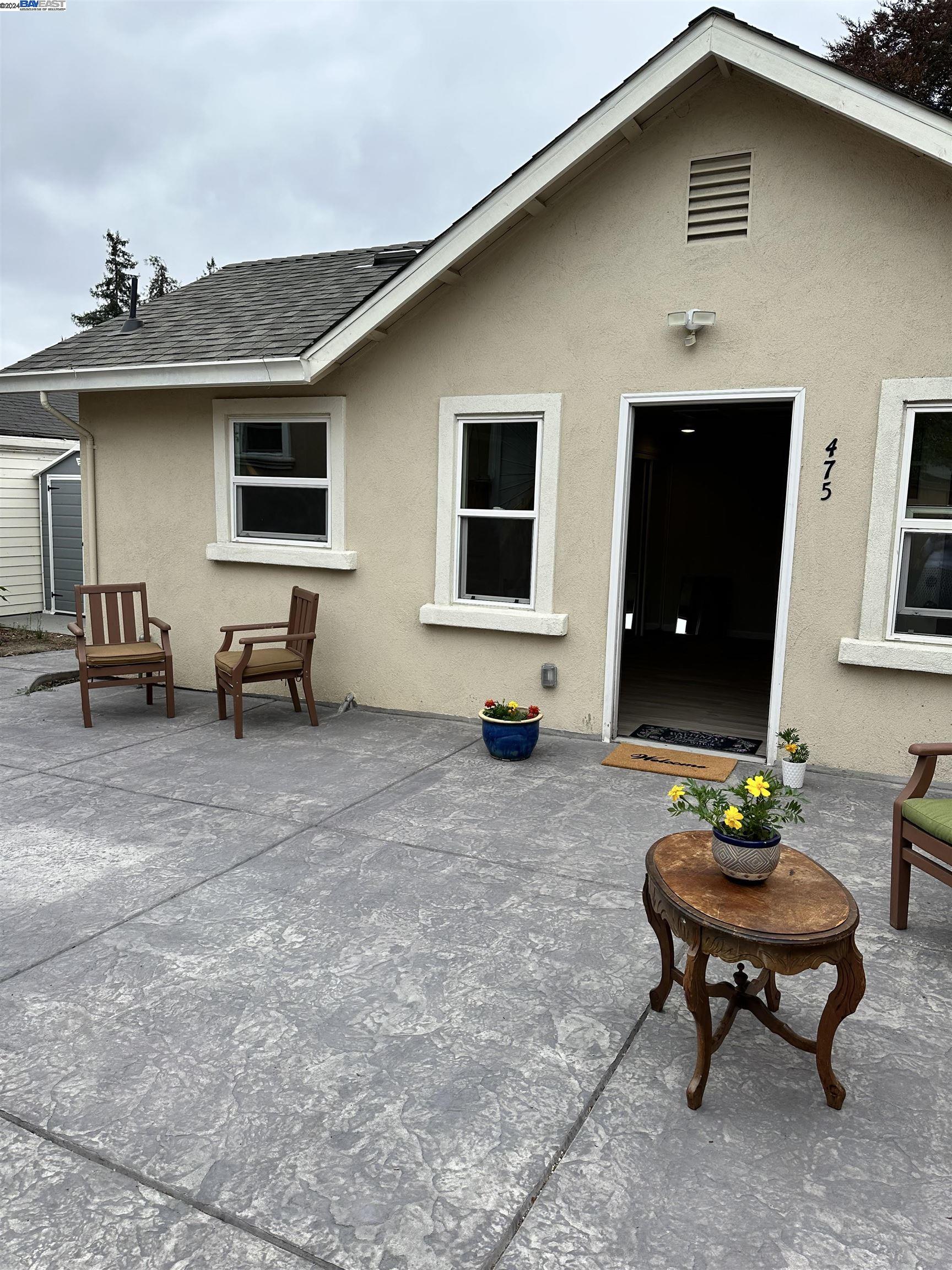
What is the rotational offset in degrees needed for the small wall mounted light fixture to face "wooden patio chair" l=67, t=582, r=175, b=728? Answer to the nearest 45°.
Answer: approximately 90° to its right

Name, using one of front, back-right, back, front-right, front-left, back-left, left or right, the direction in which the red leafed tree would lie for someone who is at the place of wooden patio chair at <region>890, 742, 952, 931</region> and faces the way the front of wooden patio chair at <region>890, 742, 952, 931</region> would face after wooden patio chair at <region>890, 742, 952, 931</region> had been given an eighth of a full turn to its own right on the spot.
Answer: right

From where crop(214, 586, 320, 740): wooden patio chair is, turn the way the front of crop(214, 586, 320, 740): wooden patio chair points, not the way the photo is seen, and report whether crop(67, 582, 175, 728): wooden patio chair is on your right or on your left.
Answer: on your right

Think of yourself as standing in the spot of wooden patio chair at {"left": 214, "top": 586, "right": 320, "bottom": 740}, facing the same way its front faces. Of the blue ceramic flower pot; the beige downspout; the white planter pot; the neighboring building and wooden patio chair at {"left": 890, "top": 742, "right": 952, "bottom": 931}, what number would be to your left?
3

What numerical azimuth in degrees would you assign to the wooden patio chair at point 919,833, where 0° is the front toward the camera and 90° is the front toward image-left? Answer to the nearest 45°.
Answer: approximately 45°

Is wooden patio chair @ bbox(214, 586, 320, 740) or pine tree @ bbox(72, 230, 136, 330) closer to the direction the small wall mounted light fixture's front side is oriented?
the wooden patio chair

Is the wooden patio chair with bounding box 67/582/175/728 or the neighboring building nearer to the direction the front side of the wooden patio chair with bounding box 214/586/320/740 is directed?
the wooden patio chair

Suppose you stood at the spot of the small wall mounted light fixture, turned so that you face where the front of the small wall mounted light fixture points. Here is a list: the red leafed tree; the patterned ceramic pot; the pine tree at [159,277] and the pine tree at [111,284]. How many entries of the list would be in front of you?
1

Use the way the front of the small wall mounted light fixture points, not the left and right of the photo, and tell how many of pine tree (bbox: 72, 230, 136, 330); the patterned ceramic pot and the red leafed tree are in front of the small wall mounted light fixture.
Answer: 1

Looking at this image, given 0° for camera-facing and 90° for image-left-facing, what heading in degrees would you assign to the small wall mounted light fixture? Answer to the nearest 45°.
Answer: approximately 0°
